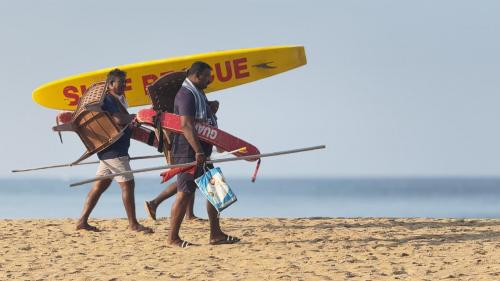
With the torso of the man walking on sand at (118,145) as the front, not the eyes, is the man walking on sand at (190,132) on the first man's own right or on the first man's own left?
on the first man's own right

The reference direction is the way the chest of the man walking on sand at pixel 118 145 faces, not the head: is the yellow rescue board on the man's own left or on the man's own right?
on the man's own left

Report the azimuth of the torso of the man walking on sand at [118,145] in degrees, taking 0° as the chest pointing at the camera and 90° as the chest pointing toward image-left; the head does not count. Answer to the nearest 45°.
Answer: approximately 270°

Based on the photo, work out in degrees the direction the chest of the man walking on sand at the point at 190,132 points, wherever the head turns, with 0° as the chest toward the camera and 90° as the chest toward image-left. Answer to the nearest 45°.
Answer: approximately 270°

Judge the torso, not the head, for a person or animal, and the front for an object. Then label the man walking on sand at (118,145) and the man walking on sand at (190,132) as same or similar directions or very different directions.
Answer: same or similar directions
